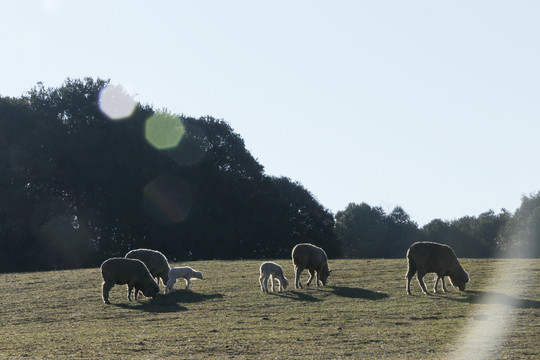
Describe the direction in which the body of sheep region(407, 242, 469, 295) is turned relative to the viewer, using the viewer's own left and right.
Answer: facing to the right of the viewer

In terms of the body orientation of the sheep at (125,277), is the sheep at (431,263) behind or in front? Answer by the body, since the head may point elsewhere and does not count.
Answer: in front

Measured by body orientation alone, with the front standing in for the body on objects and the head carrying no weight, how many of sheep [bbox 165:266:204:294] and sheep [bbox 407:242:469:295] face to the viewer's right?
2

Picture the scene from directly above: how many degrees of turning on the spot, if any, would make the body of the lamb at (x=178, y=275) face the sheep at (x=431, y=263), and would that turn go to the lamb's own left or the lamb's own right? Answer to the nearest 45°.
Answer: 0° — it already faces it

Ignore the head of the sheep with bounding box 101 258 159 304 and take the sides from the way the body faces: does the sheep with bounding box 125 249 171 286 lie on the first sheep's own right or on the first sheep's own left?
on the first sheep's own left

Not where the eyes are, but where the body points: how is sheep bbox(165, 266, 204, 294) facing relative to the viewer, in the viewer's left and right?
facing to the right of the viewer

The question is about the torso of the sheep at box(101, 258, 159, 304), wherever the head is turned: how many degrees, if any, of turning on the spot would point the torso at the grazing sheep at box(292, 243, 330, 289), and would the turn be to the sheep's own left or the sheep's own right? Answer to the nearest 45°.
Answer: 0° — it already faces it

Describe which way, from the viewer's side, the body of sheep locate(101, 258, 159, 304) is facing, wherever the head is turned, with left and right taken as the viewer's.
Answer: facing to the right of the viewer

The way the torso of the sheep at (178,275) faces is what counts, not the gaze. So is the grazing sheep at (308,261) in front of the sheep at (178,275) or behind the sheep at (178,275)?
in front

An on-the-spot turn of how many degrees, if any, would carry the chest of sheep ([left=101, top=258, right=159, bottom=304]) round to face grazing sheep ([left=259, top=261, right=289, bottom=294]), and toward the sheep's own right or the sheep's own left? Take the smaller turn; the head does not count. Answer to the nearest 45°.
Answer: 0° — it already faces it

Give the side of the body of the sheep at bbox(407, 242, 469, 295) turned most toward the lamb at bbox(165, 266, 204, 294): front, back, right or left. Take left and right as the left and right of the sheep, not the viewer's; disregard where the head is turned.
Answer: back

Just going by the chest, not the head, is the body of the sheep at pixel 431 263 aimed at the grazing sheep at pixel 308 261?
no

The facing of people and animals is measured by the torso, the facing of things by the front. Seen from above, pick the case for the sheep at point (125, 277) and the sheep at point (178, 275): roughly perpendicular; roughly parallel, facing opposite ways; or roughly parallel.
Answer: roughly parallel

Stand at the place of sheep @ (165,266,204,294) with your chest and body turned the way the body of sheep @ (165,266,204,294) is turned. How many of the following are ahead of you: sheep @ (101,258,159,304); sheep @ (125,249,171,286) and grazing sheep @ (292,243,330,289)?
1

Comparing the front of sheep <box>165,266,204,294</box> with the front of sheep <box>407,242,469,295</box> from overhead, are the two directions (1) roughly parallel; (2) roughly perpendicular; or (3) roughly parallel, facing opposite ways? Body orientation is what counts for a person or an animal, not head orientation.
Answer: roughly parallel
